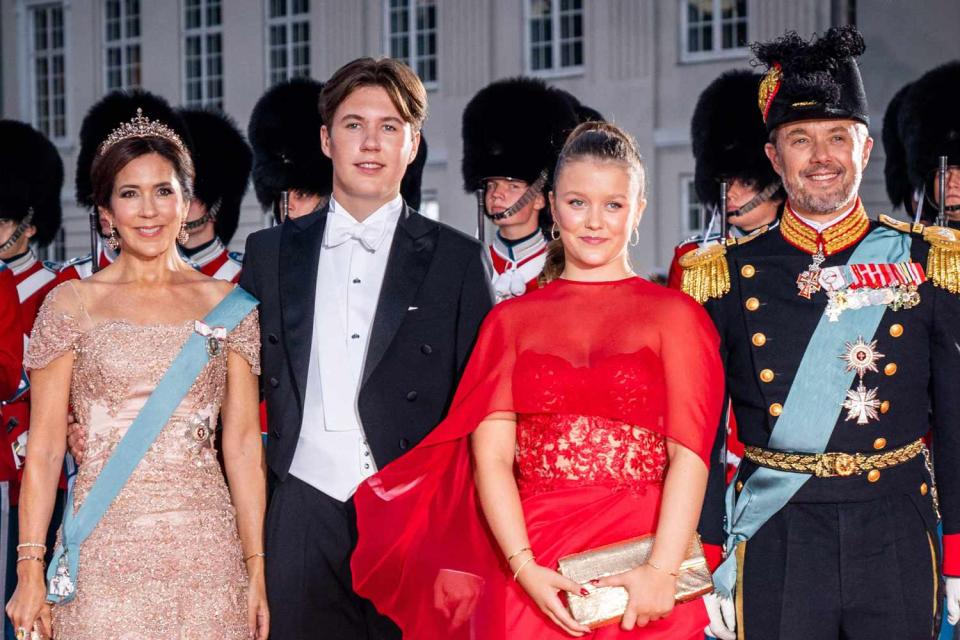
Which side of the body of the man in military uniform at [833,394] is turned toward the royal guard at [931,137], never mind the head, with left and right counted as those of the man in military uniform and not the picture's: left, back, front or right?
back

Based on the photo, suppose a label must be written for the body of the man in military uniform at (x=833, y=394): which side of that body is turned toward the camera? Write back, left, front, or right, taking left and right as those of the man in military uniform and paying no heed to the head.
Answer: front

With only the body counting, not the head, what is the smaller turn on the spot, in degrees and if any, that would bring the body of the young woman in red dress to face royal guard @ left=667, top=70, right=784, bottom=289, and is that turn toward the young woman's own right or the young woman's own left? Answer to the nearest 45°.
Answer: approximately 180°

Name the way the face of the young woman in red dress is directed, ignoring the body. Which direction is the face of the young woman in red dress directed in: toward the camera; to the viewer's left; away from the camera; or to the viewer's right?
toward the camera

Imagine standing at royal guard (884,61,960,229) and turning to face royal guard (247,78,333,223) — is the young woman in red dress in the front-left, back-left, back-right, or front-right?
front-left

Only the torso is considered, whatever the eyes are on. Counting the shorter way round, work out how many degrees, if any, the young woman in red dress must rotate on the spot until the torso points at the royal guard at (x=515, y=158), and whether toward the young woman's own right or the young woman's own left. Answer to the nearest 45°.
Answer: approximately 180°

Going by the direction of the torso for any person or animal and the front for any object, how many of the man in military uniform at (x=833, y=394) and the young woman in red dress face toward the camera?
2

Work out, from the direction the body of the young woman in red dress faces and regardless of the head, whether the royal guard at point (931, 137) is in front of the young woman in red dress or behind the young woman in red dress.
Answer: behind

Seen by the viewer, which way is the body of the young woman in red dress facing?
toward the camera
